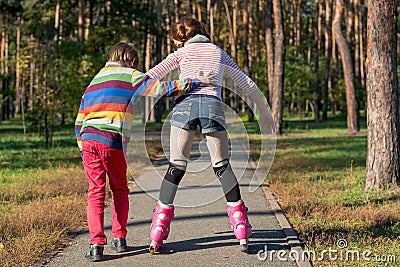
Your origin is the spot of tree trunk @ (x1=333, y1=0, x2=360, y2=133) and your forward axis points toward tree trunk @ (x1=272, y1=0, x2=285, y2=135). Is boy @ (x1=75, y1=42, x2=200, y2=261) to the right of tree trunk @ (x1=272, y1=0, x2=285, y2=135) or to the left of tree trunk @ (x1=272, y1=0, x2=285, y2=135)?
left

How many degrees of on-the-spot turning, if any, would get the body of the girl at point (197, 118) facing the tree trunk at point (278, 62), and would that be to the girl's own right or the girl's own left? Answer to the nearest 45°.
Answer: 0° — they already face it

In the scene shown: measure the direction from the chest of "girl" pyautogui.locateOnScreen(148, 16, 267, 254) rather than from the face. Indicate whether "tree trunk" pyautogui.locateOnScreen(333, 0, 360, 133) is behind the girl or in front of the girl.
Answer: in front

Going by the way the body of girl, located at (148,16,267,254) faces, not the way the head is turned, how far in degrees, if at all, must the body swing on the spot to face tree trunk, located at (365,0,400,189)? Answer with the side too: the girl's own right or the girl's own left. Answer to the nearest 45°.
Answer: approximately 45° to the girl's own right

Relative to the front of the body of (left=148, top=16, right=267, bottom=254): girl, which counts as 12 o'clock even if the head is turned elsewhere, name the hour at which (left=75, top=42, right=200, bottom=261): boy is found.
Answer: The boy is roughly at 9 o'clock from the girl.

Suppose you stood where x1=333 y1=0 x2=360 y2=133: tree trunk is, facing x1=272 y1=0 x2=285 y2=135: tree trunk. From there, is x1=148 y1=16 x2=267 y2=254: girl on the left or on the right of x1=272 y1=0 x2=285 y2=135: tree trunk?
left

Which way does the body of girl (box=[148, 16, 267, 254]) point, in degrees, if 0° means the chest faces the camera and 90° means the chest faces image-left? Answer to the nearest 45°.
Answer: approximately 180°
